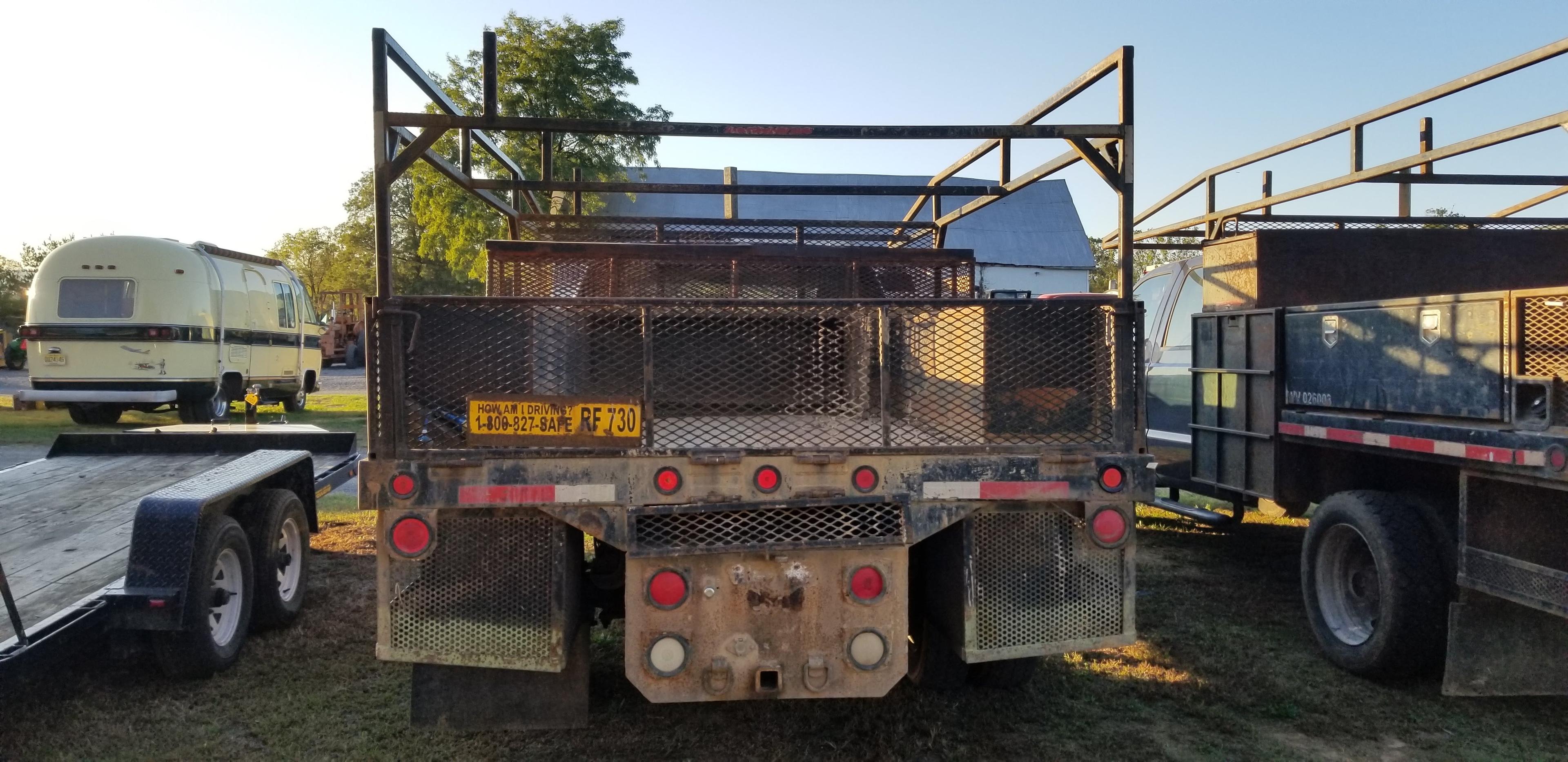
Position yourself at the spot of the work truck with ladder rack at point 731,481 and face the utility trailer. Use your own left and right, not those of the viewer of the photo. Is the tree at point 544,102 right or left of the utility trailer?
right

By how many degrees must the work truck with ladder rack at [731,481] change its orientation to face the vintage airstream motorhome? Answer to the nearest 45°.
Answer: approximately 45° to its left

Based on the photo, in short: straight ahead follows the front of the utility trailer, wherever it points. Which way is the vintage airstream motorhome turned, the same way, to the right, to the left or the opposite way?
the same way

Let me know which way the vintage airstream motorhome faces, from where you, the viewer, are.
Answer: facing away from the viewer and to the right of the viewer

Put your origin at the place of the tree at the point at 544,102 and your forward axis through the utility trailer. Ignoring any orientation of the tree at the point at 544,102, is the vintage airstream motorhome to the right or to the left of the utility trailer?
right

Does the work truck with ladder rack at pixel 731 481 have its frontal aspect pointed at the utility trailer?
no

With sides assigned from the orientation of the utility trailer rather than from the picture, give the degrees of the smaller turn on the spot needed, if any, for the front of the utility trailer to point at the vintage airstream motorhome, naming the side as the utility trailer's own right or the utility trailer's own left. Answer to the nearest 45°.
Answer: approximately 45° to the utility trailer's own left

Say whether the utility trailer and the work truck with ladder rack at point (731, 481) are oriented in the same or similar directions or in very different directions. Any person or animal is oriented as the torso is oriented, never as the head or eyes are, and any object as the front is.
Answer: same or similar directions

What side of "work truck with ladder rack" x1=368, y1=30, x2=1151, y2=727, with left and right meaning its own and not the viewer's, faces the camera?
back

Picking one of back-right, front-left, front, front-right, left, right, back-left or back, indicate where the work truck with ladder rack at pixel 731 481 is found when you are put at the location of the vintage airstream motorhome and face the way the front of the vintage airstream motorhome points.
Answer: back-right

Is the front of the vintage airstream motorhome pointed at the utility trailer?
no

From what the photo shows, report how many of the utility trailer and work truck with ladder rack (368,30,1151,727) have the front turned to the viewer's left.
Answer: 0

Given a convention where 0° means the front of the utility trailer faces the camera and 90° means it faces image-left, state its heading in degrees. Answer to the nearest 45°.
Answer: approximately 225°

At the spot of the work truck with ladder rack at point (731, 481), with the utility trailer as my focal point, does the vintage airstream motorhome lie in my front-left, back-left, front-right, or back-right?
front-right

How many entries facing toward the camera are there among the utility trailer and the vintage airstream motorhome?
0

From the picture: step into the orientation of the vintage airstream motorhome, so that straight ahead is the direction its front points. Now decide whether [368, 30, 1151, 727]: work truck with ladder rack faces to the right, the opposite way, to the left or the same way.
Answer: the same way

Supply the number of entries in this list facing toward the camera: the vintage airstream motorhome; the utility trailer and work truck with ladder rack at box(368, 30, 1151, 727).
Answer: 0
